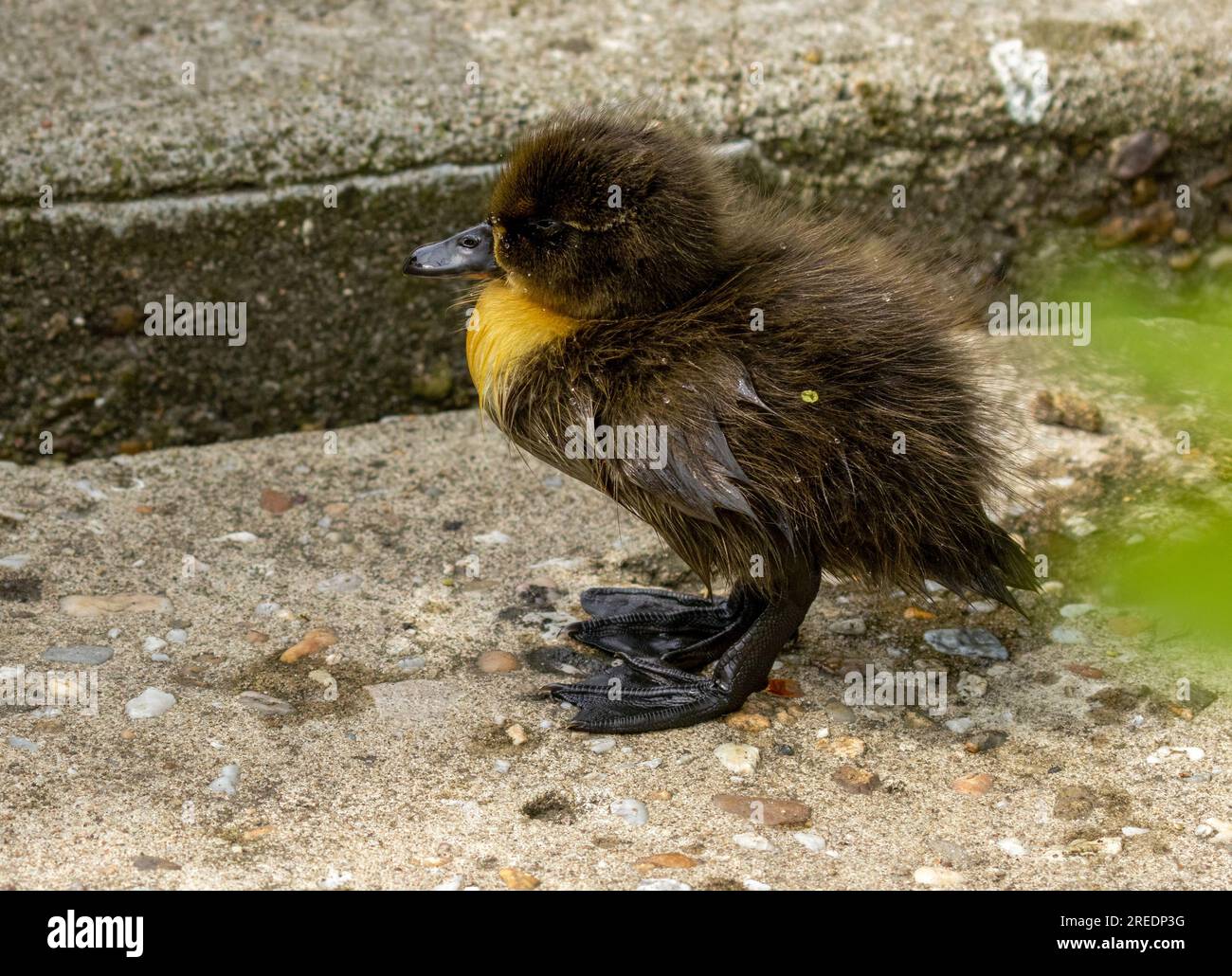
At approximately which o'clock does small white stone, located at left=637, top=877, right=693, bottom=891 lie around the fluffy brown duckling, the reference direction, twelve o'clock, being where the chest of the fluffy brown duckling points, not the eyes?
The small white stone is roughly at 9 o'clock from the fluffy brown duckling.

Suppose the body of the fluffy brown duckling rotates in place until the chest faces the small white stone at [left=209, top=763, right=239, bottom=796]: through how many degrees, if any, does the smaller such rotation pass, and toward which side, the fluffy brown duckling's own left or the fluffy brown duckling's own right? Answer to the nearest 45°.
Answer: approximately 45° to the fluffy brown duckling's own left

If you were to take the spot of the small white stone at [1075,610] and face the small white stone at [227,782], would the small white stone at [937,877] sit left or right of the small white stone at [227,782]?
left

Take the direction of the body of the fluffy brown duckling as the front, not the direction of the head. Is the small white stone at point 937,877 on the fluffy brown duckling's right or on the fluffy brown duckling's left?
on the fluffy brown duckling's left

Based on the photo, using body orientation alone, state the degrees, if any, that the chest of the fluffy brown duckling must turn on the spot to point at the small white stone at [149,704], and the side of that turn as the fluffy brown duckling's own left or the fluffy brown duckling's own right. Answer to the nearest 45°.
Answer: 0° — it already faces it

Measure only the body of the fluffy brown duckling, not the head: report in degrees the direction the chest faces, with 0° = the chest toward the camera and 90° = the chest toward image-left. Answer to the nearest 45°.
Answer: approximately 90°
